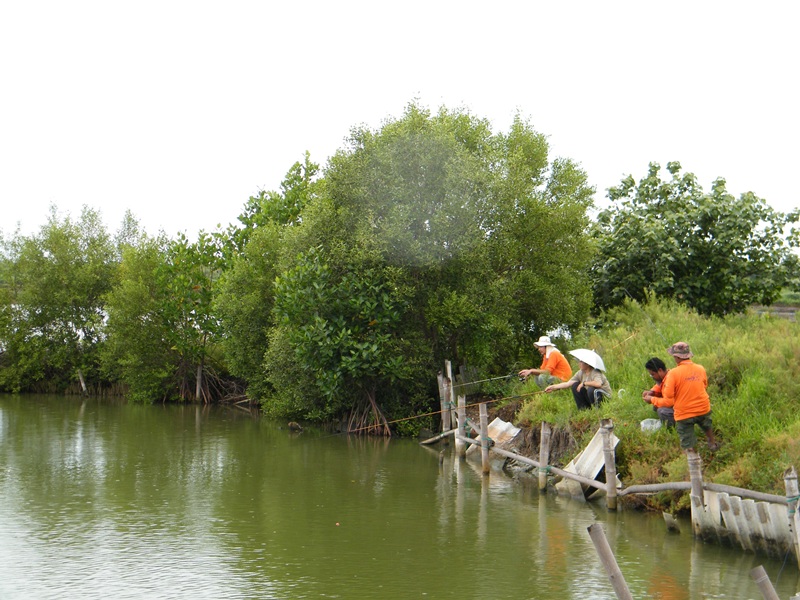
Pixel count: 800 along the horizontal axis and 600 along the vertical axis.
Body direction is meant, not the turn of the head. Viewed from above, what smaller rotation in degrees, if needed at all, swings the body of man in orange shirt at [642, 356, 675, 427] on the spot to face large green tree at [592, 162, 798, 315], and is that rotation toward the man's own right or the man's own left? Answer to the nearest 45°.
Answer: approximately 90° to the man's own right

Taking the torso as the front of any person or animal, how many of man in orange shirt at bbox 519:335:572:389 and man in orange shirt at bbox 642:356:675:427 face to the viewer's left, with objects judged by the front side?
2

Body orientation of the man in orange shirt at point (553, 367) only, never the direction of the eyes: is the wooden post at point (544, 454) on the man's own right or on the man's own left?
on the man's own left

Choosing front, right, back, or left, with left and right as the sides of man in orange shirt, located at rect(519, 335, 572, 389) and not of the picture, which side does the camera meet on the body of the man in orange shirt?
left

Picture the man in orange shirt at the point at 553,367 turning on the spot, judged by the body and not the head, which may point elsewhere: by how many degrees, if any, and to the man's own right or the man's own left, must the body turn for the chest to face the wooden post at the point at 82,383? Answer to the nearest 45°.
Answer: approximately 45° to the man's own right

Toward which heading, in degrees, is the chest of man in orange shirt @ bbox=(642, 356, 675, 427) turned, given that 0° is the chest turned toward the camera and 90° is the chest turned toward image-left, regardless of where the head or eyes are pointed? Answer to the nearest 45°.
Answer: approximately 90°

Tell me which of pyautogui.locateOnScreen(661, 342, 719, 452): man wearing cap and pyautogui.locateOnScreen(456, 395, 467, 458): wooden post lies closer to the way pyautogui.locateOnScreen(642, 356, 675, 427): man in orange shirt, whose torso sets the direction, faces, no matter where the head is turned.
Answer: the wooden post

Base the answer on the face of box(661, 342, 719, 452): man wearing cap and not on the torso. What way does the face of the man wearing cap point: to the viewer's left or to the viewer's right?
to the viewer's left

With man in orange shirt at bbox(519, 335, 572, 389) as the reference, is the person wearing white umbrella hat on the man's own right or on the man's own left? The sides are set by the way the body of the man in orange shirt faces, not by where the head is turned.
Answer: on the man's own left

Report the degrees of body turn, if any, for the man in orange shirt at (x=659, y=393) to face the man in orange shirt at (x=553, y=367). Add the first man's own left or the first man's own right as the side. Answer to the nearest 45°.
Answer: approximately 45° to the first man's own right
